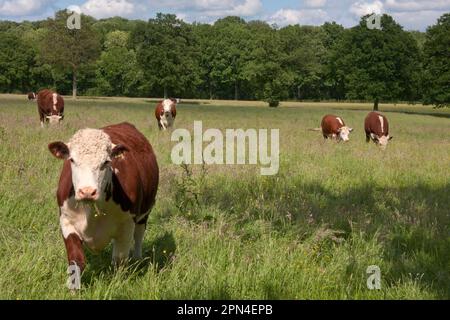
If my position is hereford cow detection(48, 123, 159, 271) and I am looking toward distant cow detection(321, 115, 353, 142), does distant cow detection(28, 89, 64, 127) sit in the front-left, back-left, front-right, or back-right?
front-left

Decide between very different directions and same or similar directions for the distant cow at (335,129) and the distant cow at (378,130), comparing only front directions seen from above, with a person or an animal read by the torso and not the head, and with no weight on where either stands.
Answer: same or similar directions

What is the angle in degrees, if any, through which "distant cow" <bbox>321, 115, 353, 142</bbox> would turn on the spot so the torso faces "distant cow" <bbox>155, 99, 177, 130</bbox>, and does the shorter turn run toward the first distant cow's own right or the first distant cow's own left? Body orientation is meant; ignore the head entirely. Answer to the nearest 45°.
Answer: approximately 135° to the first distant cow's own right

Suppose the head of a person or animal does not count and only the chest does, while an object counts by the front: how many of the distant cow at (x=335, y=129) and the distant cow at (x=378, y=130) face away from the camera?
0

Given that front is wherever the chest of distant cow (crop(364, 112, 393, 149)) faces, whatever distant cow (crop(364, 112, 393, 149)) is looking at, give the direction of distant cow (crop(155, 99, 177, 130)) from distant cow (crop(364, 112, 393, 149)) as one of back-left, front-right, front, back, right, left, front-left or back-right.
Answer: back-right

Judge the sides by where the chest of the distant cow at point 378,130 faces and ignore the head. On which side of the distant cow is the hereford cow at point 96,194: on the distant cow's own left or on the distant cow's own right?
on the distant cow's own right

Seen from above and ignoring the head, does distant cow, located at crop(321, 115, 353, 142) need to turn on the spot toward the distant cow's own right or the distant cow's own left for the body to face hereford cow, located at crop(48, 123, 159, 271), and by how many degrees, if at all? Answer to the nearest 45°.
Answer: approximately 45° to the distant cow's own right

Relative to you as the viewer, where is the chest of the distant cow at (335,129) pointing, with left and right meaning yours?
facing the viewer and to the right of the viewer

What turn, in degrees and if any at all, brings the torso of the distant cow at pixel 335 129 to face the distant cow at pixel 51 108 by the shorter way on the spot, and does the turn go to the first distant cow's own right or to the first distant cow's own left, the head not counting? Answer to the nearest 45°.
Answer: approximately 135° to the first distant cow's own right
